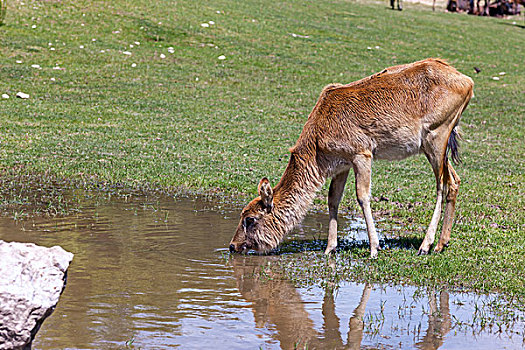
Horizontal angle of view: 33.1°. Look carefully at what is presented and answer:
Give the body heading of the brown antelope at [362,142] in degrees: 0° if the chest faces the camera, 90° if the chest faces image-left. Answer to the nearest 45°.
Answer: approximately 90°

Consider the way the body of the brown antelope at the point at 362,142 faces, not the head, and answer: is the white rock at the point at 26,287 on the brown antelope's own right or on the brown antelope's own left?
on the brown antelope's own left
